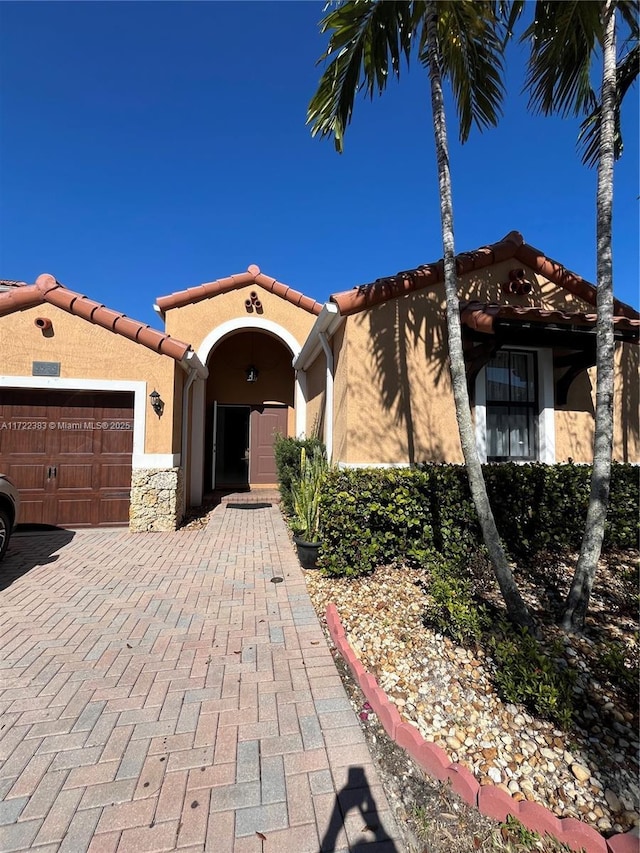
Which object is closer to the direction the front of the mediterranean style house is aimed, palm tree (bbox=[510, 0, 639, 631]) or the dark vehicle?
the palm tree

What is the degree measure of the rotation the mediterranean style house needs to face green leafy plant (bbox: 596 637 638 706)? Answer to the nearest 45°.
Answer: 0° — it already faces it

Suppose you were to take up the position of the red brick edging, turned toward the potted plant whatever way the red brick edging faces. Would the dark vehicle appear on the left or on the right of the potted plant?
left

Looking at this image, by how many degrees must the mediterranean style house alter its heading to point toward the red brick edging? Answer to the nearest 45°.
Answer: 0° — it already faces it

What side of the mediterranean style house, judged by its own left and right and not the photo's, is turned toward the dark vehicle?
right

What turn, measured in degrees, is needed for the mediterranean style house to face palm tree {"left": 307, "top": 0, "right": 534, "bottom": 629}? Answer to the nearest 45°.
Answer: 0° — it already faces it

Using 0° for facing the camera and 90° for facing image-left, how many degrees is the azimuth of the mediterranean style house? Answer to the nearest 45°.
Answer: approximately 0°

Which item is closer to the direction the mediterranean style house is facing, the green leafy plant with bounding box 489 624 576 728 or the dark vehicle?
the green leafy plant
